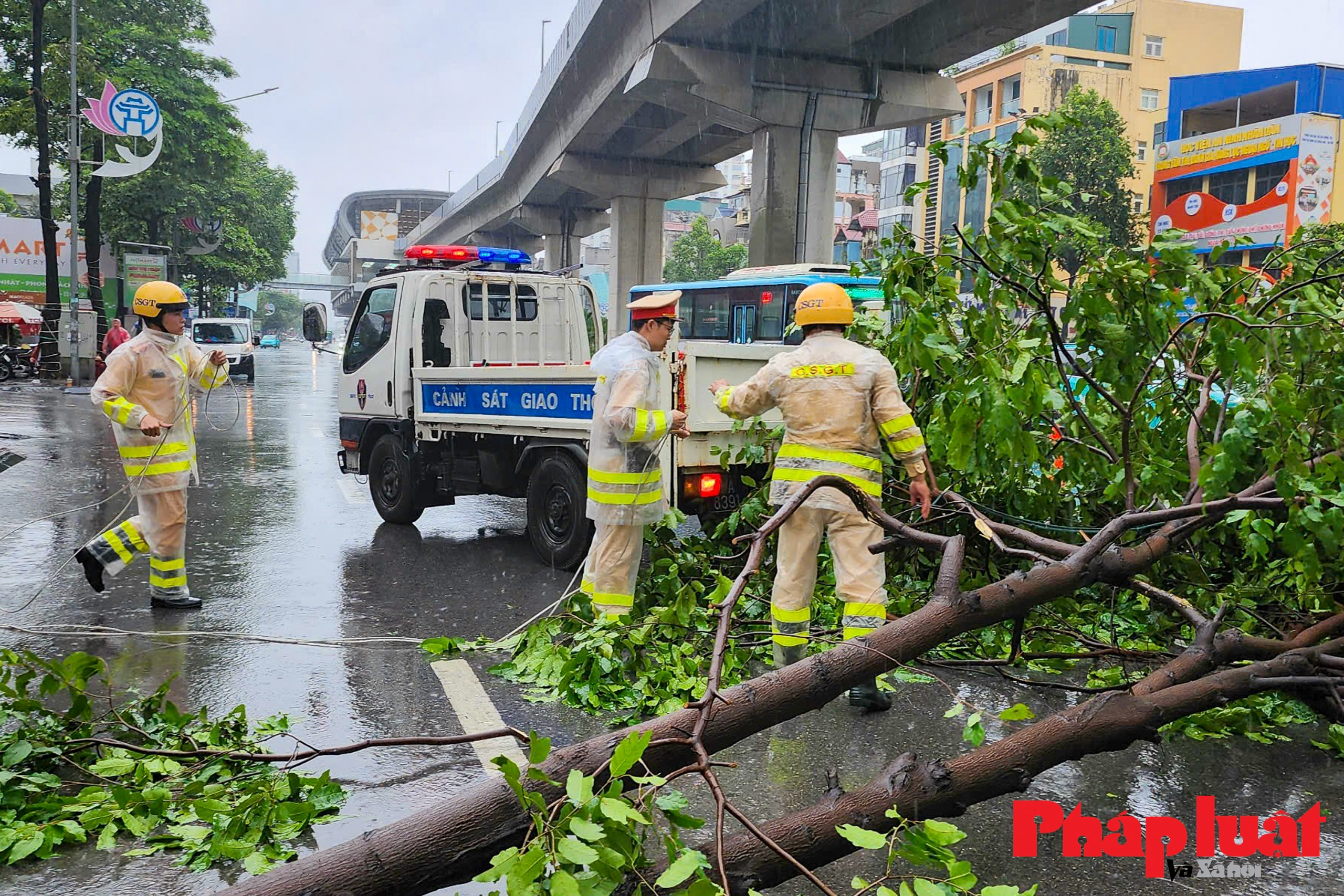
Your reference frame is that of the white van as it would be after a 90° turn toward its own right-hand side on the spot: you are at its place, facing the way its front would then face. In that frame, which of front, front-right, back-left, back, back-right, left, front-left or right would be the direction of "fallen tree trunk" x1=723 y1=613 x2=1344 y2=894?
left

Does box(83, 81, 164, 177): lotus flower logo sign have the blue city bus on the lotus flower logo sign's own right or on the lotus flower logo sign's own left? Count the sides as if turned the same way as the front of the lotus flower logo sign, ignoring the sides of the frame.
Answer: on the lotus flower logo sign's own left

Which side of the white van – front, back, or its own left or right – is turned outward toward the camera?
front

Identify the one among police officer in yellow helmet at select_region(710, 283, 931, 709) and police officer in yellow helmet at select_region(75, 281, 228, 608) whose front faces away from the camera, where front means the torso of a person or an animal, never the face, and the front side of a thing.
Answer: police officer in yellow helmet at select_region(710, 283, 931, 709)

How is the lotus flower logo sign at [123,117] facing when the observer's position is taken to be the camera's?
facing the viewer

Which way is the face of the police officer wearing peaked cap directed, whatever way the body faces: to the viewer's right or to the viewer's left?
to the viewer's right

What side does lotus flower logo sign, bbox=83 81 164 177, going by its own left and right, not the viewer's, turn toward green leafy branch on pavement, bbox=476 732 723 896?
front

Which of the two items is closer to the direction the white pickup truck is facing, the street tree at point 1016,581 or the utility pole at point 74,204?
the utility pole

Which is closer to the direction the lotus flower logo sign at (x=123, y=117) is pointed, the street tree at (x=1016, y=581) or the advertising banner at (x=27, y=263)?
the street tree

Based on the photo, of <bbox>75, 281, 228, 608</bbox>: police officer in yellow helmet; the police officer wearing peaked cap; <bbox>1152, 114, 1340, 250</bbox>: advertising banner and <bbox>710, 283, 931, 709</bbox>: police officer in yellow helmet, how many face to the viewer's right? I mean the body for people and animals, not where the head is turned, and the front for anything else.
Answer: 2

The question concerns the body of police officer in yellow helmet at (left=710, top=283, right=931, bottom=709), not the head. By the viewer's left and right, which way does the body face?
facing away from the viewer

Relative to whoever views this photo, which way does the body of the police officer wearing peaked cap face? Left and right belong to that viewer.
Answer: facing to the right of the viewer

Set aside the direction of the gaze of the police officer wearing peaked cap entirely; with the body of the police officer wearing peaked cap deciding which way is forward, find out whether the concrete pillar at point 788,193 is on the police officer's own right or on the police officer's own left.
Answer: on the police officer's own left

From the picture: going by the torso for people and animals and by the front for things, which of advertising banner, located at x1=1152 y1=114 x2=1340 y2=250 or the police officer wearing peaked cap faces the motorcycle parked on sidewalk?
the advertising banner

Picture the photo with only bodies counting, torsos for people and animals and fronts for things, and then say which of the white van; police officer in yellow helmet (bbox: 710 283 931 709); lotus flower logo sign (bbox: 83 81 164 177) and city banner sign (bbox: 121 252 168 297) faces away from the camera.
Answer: the police officer in yellow helmet

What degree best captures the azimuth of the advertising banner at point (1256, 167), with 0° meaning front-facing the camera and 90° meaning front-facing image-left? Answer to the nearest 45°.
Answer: approximately 45°
